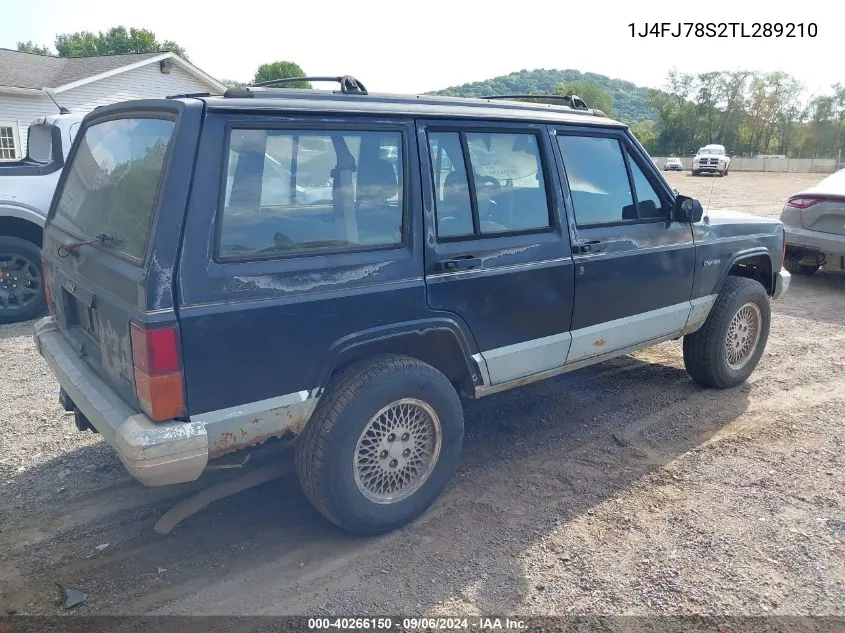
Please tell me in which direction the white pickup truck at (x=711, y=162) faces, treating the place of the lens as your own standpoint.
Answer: facing the viewer

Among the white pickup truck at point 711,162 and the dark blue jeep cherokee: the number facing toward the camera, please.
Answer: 1

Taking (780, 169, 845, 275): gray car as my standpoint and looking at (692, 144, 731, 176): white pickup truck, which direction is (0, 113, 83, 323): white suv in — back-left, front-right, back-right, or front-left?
back-left

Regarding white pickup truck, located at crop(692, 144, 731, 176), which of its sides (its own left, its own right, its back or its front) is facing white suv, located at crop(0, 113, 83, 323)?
front

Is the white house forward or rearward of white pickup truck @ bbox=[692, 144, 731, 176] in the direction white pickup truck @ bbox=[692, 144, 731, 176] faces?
forward

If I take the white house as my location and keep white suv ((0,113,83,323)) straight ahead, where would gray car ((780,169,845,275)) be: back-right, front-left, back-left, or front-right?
front-left

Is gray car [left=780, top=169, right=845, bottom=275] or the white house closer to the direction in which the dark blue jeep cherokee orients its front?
the gray car

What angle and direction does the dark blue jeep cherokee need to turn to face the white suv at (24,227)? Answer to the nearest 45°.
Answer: approximately 90° to its left

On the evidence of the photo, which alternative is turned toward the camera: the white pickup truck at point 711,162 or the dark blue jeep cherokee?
the white pickup truck

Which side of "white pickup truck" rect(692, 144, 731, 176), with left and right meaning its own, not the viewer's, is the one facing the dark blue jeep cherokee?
front

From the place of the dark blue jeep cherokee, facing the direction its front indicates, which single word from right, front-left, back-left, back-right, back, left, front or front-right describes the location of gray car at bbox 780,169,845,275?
front

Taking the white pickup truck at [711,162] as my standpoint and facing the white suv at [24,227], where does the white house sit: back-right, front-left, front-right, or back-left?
front-right

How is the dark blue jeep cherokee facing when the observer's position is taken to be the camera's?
facing away from the viewer and to the right of the viewer

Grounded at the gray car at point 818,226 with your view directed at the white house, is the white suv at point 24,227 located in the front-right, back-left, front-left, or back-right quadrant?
front-left

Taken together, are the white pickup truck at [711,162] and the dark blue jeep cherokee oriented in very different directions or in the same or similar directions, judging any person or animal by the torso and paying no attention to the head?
very different directions
